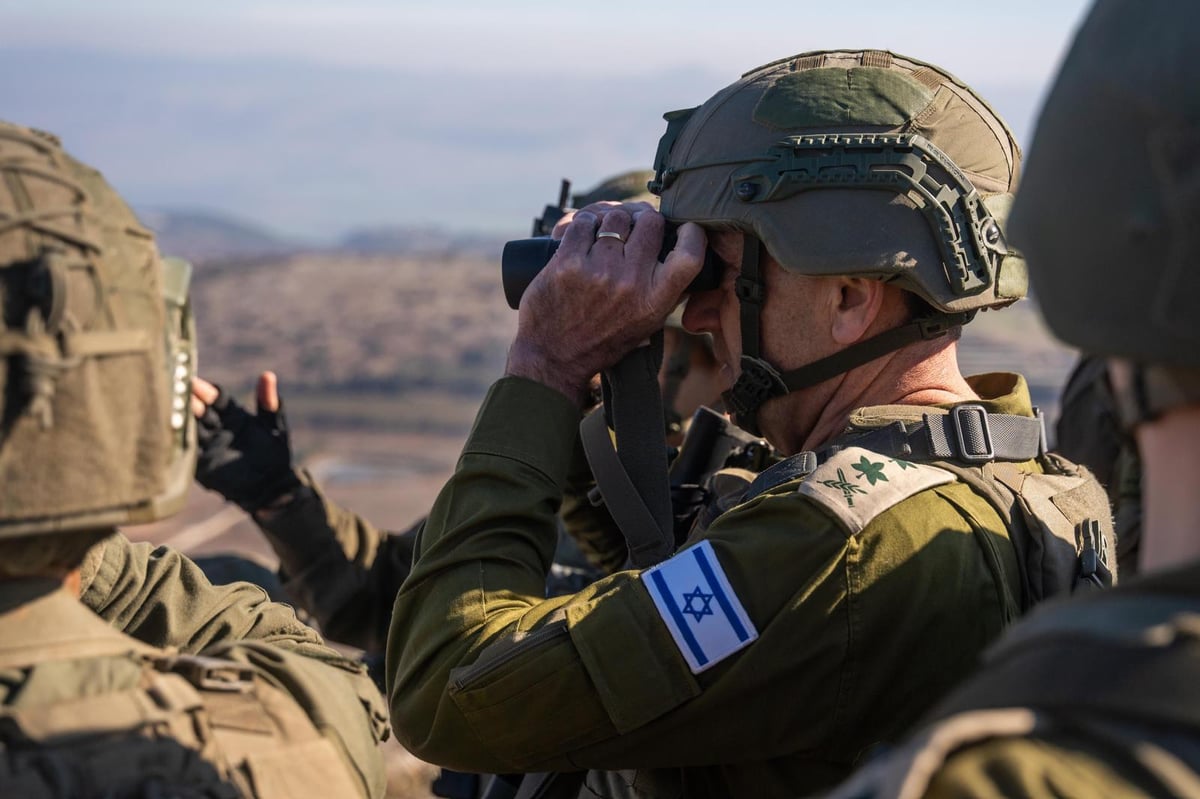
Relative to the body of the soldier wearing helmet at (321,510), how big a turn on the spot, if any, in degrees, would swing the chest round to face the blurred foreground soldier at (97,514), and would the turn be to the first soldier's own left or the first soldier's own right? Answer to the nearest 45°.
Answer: approximately 90° to the first soldier's own left

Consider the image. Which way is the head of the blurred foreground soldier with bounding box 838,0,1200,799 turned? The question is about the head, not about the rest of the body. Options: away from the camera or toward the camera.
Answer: away from the camera

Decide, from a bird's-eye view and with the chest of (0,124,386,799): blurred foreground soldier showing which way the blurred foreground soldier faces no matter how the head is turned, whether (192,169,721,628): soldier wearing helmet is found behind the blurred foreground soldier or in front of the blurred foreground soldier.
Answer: in front

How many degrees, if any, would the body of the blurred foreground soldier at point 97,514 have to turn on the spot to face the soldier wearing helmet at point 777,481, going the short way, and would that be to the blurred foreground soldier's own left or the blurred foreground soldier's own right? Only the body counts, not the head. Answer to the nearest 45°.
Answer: approximately 45° to the blurred foreground soldier's own right

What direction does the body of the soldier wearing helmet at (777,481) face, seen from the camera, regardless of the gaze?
to the viewer's left

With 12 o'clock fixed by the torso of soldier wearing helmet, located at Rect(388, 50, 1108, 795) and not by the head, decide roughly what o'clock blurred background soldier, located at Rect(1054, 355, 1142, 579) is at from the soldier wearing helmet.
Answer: The blurred background soldier is roughly at 4 o'clock from the soldier wearing helmet.

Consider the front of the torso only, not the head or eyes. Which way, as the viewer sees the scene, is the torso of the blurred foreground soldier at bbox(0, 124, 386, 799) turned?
away from the camera

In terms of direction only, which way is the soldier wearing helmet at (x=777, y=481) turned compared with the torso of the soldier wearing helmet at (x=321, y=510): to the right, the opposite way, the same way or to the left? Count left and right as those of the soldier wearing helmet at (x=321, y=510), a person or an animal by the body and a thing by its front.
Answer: the same way

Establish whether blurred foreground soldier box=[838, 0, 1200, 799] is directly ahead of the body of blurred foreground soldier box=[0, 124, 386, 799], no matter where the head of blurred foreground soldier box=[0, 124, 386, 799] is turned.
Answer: no
